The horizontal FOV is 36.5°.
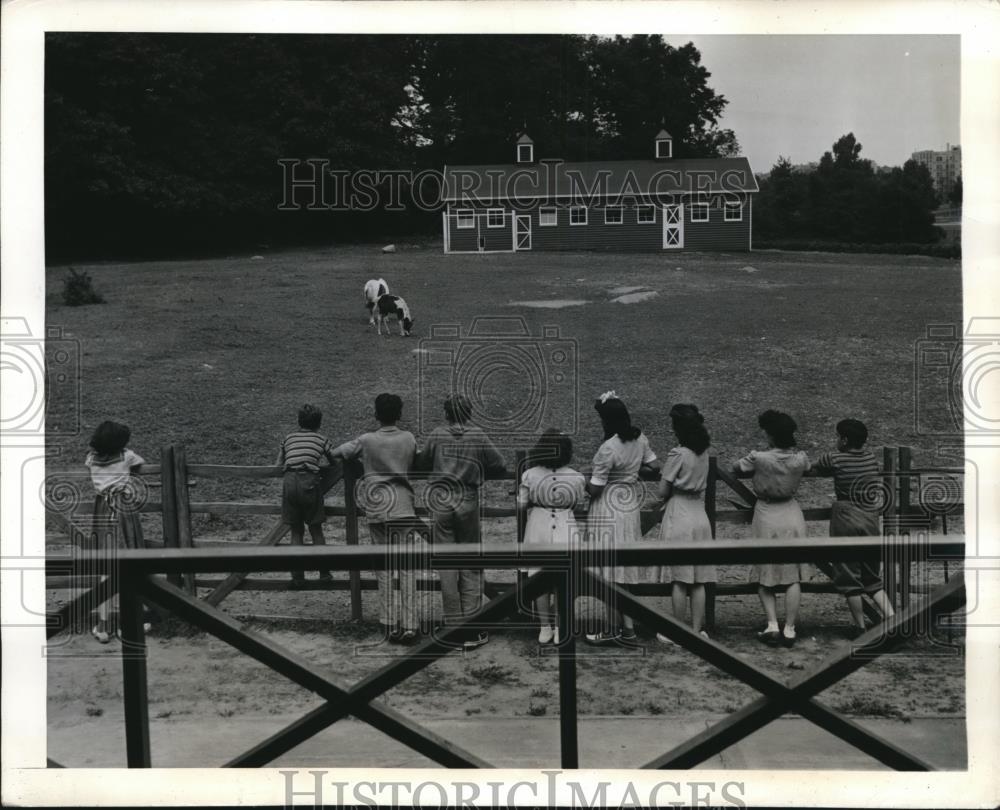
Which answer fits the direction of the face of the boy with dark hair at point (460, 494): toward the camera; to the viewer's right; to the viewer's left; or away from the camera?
away from the camera

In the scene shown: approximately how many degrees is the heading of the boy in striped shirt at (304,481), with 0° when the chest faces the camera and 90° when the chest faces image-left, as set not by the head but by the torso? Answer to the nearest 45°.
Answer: approximately 180°

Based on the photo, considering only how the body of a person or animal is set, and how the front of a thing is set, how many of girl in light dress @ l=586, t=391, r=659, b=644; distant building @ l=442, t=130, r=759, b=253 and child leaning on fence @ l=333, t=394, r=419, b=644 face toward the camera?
1

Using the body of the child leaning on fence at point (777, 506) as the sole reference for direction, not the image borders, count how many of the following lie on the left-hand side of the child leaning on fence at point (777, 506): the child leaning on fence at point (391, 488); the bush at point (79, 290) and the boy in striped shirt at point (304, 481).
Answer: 3

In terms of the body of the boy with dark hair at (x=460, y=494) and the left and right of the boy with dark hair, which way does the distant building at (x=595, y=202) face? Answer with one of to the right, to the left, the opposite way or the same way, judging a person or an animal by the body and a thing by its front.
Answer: the opposite way

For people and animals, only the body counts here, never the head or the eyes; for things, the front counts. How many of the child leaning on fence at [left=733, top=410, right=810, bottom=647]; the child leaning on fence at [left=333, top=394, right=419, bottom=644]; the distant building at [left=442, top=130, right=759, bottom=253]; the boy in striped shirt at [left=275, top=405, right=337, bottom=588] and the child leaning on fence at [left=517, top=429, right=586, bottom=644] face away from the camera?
4

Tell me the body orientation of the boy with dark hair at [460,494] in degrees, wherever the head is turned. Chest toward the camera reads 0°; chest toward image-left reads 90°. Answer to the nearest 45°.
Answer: approximately 180°

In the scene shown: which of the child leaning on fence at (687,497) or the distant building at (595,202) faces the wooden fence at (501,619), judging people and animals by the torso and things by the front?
the distant building

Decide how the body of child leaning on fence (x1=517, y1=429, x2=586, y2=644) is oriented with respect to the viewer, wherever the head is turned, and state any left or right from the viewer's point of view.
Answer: facing away from the viewer
